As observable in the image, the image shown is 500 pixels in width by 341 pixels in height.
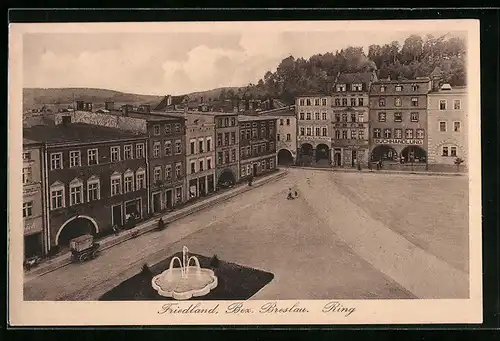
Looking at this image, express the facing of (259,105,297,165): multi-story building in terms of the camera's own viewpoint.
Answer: facing the viewer

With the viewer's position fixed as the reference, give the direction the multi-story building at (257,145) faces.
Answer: facing the viewer and to the right of the viewer
